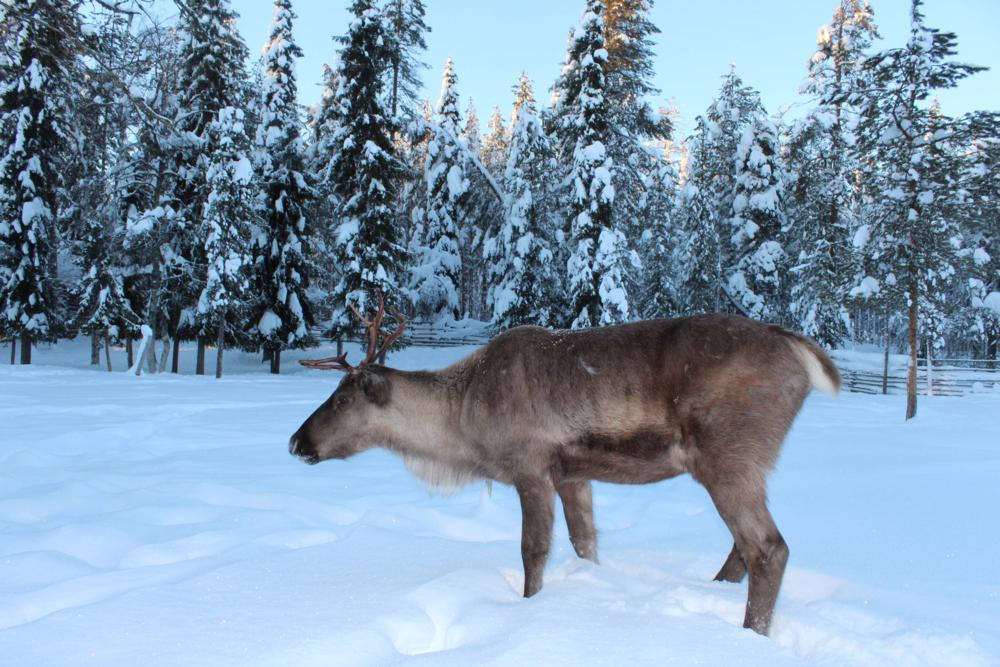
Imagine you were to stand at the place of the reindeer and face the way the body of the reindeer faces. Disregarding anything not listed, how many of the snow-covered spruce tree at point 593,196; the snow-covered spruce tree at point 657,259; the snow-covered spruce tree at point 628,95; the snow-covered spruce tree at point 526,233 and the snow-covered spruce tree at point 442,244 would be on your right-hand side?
5

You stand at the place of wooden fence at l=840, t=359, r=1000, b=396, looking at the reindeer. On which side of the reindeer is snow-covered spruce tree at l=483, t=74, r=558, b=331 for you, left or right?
right

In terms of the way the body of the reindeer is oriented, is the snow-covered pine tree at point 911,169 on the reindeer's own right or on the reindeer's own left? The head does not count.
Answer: on the reindeer's own right

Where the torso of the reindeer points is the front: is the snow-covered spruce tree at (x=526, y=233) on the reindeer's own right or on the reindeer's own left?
on the reindeer's own right

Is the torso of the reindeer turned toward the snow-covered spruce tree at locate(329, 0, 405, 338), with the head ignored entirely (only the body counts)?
no

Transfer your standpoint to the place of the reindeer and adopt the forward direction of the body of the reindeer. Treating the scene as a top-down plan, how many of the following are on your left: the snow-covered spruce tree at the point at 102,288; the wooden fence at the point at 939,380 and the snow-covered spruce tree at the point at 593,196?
0

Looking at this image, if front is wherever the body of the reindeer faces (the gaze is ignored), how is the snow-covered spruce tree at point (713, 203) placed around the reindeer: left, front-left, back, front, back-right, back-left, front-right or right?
right

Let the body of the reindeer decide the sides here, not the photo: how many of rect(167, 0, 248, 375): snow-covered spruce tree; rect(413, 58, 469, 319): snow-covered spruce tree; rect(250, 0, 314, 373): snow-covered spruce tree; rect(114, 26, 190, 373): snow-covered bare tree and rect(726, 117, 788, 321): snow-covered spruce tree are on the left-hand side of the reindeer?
0

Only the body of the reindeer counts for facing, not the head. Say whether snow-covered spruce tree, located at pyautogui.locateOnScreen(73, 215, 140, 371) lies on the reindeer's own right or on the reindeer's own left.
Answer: on the reindeer's own right

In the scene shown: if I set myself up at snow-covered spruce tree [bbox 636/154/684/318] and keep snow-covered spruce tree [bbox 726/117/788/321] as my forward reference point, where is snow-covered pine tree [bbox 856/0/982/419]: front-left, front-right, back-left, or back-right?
front-right

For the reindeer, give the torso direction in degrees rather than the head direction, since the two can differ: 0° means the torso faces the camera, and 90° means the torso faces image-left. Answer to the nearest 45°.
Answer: approximately 90°

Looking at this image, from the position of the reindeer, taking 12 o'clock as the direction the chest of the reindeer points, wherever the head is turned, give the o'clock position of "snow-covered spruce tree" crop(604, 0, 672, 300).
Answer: The snow-covered spruce tree is roughly at 3 o'clock from the reindeer.

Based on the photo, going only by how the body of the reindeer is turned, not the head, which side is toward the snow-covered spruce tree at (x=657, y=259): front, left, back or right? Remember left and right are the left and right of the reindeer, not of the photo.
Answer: right

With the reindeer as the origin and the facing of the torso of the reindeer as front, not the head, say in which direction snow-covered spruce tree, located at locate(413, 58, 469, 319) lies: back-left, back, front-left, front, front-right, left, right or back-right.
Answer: right

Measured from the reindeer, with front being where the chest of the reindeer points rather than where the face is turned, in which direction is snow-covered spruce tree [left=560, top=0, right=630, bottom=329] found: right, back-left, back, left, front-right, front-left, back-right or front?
right

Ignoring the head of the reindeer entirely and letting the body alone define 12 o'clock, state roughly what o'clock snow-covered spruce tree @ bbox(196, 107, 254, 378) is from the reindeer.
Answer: The snow-covered spruce tree is roughly at 2 o'clock from the reindeer.

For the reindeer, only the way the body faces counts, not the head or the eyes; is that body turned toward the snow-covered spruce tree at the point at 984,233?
no
